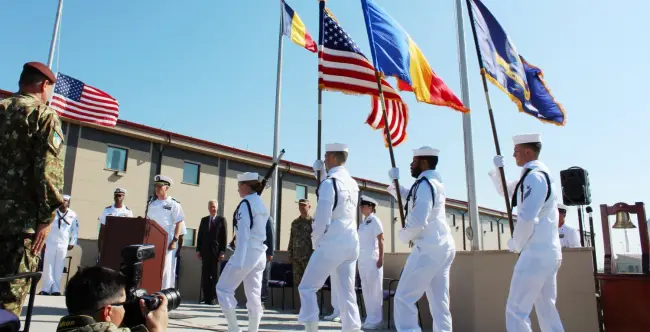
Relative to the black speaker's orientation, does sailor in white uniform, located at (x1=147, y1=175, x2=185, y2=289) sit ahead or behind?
ahead

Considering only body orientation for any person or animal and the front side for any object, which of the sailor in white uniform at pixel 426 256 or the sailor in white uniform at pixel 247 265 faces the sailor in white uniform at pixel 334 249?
the sailor in white uniform at pixel 426 256

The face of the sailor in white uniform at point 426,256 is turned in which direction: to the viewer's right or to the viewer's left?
to the viewer's left

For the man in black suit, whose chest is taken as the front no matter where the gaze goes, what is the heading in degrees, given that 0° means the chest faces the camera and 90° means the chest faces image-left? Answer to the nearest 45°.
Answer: approximately 0°

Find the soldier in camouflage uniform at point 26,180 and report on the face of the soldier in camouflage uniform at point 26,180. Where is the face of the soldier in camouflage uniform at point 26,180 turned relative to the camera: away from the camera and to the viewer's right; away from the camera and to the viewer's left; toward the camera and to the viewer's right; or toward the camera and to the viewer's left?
away from the camera and to the viewer's right
